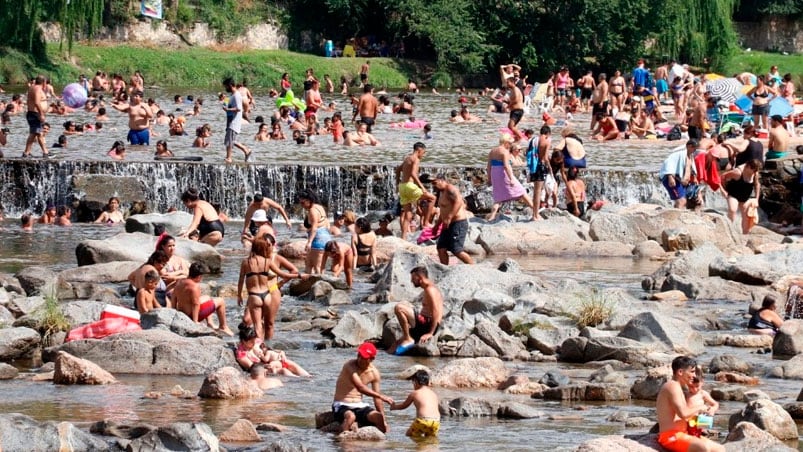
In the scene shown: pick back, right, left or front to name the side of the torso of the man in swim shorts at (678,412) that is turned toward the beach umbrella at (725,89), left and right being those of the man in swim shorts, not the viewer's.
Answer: left

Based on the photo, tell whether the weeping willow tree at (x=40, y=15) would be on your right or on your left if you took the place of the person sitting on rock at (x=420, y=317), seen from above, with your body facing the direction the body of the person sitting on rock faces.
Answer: on your right

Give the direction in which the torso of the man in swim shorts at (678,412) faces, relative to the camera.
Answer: to the viewer's right

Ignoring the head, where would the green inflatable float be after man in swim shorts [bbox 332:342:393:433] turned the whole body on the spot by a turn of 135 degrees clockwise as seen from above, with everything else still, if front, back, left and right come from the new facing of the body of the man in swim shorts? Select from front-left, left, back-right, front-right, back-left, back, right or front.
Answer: right

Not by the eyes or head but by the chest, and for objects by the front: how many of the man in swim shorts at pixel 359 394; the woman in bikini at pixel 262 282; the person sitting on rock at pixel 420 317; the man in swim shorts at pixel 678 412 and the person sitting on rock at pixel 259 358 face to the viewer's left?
1
